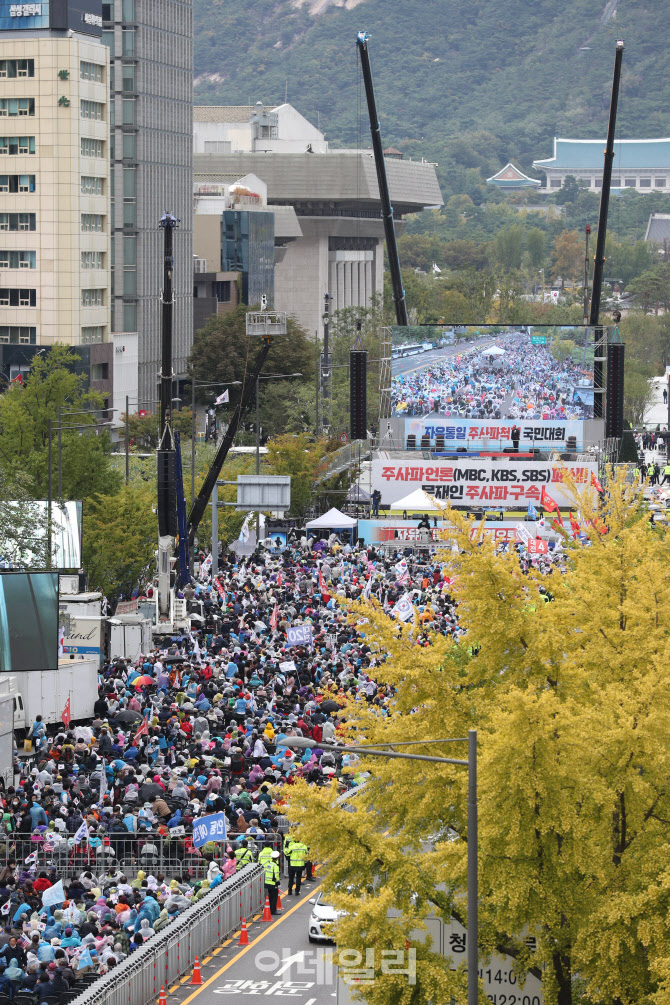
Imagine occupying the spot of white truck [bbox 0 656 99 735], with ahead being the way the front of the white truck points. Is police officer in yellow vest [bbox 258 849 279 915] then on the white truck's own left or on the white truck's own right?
on the white truck's own left

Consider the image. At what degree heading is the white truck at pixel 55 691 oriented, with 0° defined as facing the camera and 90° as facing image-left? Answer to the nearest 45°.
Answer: approximately 45°

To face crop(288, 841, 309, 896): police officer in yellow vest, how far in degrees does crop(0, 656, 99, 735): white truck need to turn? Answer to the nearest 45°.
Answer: approximately 45° to its left

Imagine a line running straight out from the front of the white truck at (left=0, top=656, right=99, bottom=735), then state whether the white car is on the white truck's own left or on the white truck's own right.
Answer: on the white truck's own left

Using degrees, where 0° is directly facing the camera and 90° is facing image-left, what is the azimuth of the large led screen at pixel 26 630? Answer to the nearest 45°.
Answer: approximately 0°

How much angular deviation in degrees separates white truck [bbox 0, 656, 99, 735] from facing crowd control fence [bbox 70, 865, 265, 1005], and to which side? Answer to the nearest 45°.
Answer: approximately 45° to its left

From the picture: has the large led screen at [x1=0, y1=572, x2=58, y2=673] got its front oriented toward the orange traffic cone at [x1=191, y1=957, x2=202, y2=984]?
yes
